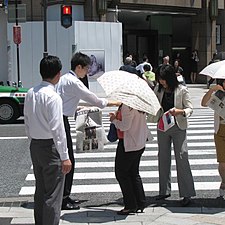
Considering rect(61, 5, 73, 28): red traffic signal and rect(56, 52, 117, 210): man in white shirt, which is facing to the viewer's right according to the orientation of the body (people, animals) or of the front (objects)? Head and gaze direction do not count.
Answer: the man in white shirt

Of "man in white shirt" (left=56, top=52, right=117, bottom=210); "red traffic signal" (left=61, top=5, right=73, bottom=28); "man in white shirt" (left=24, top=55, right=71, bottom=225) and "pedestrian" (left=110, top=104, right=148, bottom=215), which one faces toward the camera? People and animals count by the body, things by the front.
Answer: the red traffic signal

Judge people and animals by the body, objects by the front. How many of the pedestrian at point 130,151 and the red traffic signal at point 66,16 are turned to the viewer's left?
1

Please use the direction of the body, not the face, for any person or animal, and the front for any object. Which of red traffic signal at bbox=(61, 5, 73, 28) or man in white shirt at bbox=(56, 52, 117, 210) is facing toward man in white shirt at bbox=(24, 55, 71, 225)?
the red traffic signal

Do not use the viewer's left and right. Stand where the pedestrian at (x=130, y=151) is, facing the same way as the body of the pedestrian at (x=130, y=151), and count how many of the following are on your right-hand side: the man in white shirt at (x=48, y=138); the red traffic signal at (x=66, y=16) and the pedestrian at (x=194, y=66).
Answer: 2

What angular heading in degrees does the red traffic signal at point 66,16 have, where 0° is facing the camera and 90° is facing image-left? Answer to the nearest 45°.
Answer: approximately 0°

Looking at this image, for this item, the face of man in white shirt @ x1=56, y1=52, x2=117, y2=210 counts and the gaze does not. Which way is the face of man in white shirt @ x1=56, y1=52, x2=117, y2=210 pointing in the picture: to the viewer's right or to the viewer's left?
to the viewer's right

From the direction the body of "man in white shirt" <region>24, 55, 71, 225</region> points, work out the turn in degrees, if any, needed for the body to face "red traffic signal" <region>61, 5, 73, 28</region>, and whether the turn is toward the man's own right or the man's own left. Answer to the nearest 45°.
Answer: approximately 45° to the man's own left

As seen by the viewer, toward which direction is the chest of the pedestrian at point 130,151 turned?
to the viewer's left

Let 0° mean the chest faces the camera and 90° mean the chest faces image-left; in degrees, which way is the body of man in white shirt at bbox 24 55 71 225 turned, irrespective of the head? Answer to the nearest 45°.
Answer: approximately 225°

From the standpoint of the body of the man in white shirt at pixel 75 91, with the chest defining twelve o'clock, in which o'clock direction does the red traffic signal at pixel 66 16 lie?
The red traffic signal is roughly at 9 o'clock from the man in white shirt.

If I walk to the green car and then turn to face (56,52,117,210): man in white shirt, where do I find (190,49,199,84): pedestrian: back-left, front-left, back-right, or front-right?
back-left

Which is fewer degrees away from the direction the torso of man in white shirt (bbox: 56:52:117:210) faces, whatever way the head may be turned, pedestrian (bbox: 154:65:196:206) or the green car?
the pedestrian

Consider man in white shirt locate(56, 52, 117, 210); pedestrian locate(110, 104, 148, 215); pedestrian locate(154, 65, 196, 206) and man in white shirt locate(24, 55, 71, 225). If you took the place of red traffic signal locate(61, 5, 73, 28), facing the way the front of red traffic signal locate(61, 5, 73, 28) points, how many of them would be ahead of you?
4
